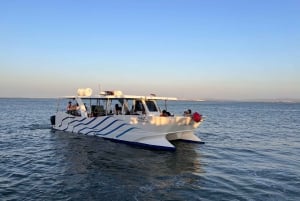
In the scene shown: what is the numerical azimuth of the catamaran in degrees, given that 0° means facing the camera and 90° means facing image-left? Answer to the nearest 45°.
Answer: approximately 315°
